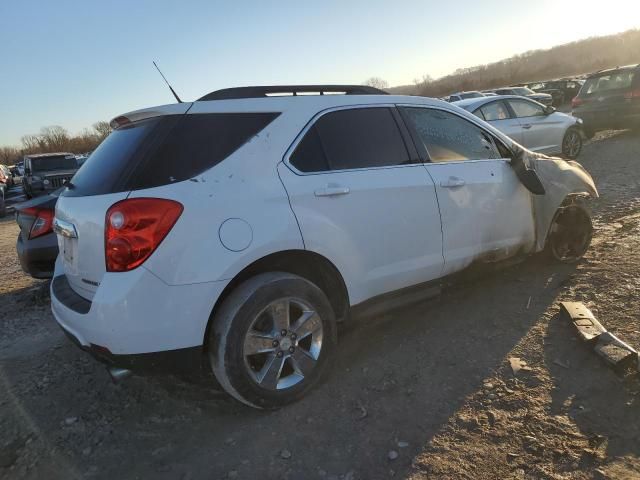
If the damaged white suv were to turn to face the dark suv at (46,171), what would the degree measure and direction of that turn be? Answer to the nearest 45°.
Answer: approximately 90° to its left

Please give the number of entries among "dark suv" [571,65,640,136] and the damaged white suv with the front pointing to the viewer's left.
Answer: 0

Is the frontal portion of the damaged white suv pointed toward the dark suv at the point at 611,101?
yes

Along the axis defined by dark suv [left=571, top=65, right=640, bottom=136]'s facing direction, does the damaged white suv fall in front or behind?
behind

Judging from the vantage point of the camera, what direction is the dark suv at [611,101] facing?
facing away from the viewer and to the right of the viewer

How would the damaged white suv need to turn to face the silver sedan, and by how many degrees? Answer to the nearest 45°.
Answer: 0° — it already faces it

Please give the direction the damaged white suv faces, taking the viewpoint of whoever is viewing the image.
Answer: facing away from the viewer and to the right of the viewer

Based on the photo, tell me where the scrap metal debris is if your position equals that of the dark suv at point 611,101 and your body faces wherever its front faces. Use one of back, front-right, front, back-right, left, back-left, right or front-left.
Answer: back-right

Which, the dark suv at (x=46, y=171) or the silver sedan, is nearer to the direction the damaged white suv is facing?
the silver sedan
